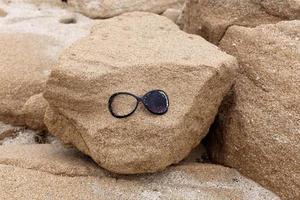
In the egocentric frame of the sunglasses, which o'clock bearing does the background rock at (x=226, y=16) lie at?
The background rock is roughly at 7 o'clock from the sunglasses.

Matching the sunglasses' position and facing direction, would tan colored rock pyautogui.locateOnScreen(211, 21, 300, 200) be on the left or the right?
on its left

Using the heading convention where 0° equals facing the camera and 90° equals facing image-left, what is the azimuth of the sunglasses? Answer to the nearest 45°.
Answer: approximately 0°

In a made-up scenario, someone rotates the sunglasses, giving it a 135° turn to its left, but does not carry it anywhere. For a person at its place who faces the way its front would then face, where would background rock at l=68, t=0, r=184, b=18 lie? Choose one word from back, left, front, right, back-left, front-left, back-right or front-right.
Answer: front-left

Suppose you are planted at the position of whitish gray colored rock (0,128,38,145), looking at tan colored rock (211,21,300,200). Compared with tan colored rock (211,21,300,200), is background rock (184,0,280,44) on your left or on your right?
left

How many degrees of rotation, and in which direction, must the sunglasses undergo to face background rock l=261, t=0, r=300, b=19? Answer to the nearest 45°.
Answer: approximately 135° to its left

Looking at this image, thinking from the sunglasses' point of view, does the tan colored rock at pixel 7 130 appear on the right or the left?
on its right

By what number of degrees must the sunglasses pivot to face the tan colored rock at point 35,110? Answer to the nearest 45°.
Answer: approximately 135° to its right

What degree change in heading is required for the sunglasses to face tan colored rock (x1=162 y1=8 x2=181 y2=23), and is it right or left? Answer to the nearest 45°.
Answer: approximately 180°
